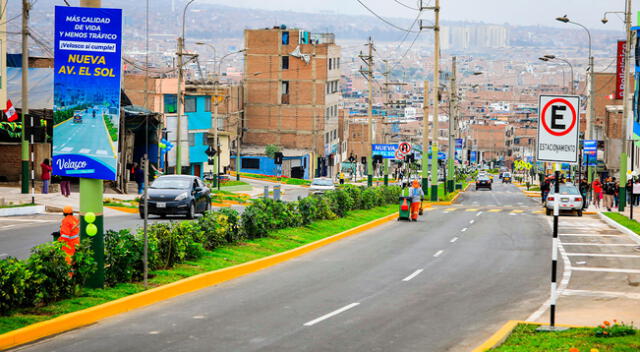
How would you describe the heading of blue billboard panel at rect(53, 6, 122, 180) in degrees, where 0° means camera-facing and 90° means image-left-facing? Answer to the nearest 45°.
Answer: approximately 0°

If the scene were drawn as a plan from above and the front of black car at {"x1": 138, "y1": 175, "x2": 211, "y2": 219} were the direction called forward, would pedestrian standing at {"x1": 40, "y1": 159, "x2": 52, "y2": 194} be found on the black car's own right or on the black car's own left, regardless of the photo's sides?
on the black car's own right

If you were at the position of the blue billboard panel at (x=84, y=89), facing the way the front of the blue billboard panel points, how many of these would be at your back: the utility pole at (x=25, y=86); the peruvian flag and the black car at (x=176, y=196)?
3

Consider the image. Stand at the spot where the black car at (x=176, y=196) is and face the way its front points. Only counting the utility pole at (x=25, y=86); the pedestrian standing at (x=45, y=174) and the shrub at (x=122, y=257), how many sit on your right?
2

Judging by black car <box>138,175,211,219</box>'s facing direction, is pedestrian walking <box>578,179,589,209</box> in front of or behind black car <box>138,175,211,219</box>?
behind

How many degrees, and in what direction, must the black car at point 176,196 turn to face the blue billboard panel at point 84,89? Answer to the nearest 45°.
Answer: approximately 45° to its left

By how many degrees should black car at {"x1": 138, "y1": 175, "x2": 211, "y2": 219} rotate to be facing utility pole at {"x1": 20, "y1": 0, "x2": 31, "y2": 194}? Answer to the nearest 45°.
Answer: approximately 90° to its right

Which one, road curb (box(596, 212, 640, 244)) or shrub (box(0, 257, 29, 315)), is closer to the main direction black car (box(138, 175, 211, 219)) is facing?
the shrub

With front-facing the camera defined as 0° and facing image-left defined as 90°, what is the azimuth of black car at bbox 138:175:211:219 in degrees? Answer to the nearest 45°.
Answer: approximately 45°

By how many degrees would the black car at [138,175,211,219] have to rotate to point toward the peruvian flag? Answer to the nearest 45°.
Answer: approximately 90° to its right
